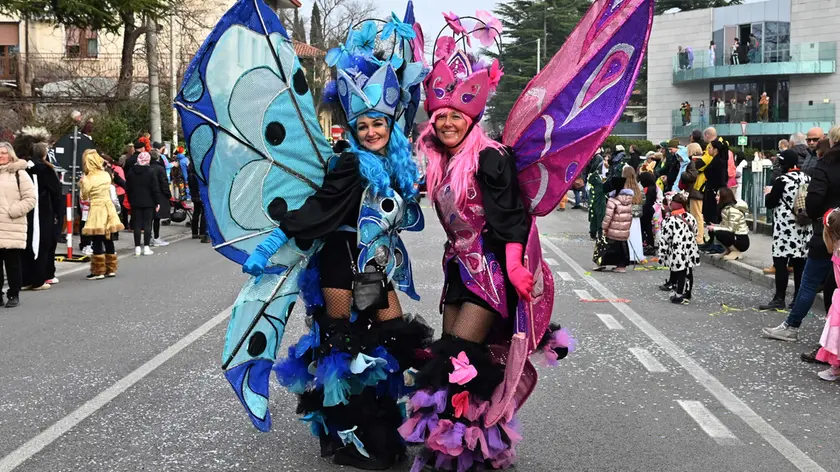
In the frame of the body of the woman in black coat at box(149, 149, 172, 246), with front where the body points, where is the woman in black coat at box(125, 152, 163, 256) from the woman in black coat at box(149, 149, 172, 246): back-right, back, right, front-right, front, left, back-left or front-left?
right

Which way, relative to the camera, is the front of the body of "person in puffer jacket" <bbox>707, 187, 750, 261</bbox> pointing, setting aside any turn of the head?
to the viewer's left

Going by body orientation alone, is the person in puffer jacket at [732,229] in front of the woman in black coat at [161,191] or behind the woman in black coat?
in front

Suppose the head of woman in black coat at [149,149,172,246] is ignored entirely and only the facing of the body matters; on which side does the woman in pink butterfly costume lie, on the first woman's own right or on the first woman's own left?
on the first woman's own right

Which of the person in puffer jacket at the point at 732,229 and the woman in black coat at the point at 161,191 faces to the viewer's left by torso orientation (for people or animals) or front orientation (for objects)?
the person in puffer jacket
